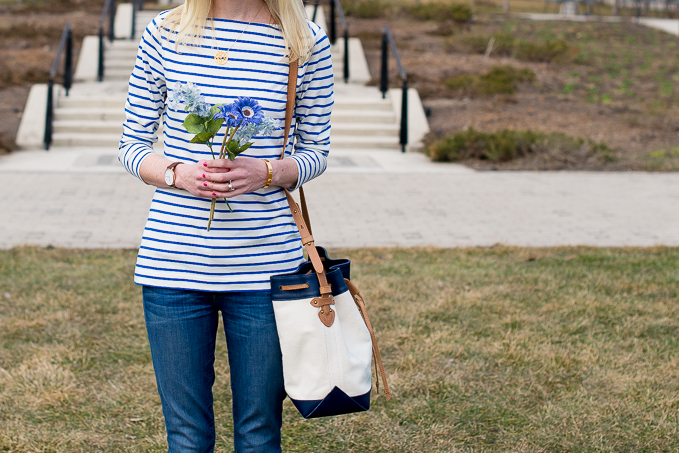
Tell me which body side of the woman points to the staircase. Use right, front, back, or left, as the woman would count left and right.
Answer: back

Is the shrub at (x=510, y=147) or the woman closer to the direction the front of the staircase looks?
the woman

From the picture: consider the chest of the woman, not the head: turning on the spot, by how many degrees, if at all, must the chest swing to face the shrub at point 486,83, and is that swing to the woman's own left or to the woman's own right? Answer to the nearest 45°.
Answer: approximately 180°

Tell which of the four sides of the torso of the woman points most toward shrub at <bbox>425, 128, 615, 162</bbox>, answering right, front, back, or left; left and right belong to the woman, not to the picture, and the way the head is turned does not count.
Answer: back

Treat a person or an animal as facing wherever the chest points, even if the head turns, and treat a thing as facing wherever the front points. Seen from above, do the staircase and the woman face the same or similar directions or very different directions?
same or similar directions

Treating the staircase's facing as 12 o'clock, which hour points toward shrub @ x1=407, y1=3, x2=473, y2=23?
The shrub is roughly at 7 o'clock from the staircase.

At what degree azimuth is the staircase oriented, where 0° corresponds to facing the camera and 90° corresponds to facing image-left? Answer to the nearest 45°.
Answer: approximately 0°

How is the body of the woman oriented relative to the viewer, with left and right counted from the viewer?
facing the viewer

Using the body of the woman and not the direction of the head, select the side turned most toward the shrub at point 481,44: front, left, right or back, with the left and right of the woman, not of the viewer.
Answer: back

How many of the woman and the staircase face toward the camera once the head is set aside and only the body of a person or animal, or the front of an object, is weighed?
2

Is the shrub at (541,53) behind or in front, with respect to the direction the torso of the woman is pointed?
behind
